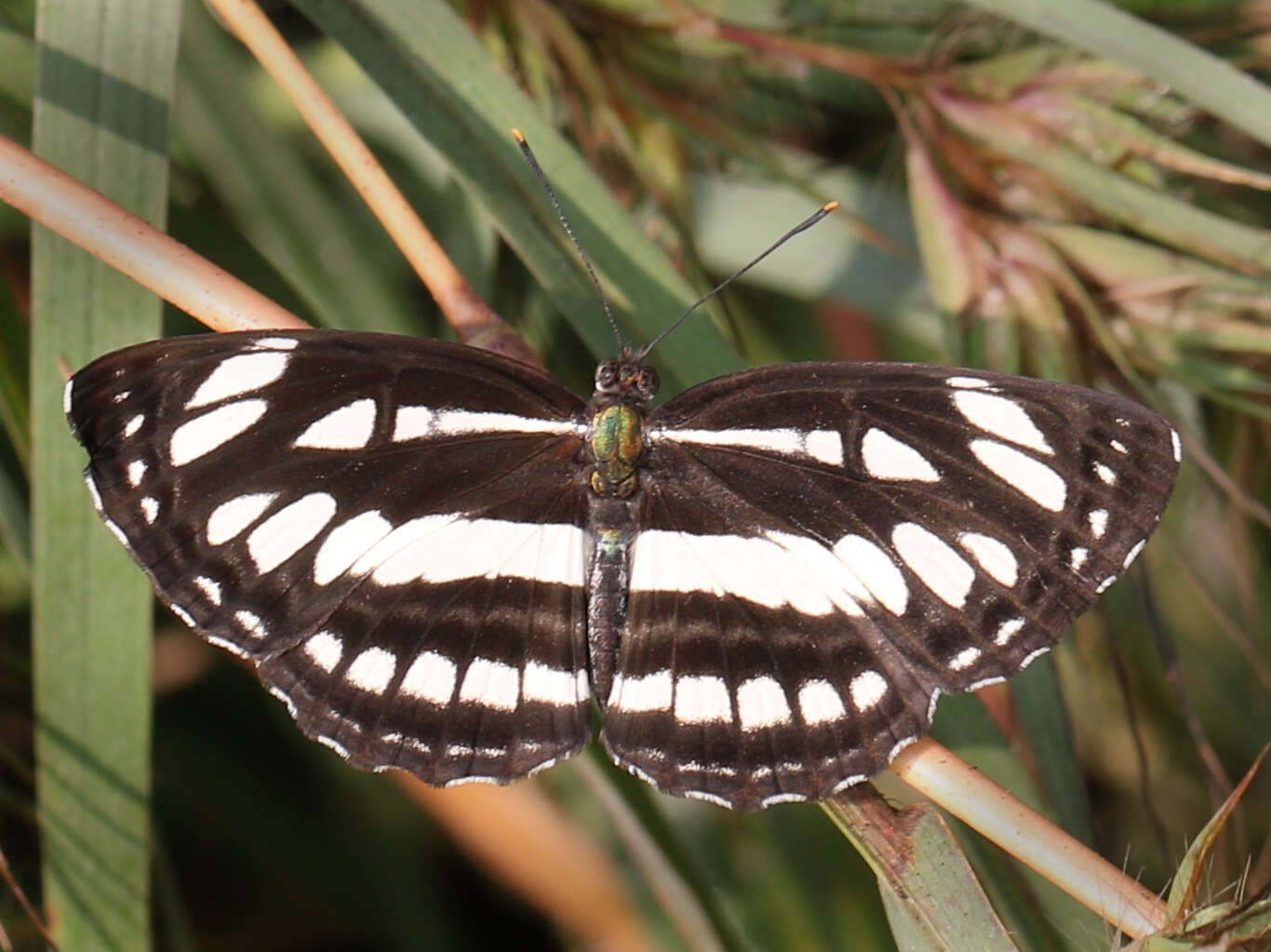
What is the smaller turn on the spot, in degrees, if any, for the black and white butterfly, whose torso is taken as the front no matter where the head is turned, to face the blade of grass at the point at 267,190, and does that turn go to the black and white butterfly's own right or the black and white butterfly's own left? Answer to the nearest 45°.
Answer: approximately 45° to the black and white butterfly's own left

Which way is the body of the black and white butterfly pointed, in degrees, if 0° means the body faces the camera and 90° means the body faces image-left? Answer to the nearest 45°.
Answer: approximately 180°
